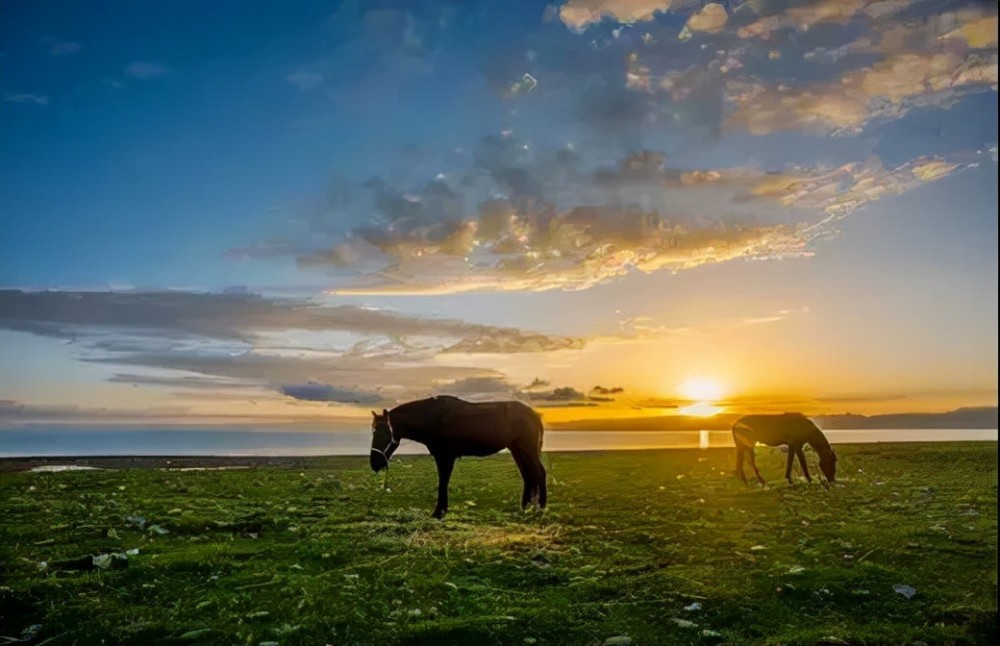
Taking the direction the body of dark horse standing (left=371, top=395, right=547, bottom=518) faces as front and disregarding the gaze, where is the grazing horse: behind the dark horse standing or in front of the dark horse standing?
behind

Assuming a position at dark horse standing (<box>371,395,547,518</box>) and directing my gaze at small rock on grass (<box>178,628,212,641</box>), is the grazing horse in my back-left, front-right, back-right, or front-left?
back-left

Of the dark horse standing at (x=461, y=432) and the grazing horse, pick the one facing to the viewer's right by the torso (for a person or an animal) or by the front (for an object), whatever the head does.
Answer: the grazing horse

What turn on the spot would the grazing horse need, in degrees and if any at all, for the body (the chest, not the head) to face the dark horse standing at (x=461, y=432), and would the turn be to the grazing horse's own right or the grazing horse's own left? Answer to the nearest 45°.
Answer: approximately 135° to the grazing horse's own right

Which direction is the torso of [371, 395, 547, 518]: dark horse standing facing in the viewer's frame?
to the viewer's left

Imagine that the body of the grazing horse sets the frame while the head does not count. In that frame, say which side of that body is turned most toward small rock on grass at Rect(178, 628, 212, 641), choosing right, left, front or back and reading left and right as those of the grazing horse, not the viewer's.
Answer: right

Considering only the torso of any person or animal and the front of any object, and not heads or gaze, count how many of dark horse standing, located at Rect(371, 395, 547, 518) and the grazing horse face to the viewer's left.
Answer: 1

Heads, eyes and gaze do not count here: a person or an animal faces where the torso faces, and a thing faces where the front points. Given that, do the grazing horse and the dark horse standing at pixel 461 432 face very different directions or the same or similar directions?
very different directions

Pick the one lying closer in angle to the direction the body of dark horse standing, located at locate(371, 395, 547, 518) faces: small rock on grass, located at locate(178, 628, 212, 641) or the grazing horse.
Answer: the small rock on grass

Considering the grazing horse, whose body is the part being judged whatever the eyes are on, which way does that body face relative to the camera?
to the viewer's right
